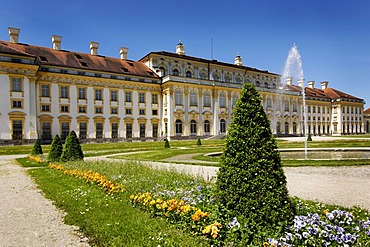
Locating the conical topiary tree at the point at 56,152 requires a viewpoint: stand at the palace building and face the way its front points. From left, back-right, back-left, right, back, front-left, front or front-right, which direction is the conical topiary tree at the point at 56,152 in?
front-right

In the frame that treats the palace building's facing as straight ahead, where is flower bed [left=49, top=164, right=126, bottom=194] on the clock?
The flower bed is roughly at 1 o'clock from the palace building.

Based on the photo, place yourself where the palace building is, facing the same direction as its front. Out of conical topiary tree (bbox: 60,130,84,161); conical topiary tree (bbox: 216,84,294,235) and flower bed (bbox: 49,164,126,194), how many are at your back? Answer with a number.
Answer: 0

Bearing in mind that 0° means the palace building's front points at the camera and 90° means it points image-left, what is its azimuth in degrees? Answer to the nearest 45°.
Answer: approximately 315°

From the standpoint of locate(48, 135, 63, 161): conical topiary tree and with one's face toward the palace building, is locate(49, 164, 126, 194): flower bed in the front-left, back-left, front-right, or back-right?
back-right

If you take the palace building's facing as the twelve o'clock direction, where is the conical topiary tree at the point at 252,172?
The conical topiary tree is roughly at 1 o'clock from the palace building.

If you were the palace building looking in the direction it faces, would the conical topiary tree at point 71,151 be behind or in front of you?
in front
